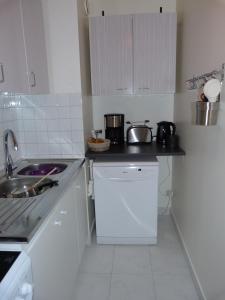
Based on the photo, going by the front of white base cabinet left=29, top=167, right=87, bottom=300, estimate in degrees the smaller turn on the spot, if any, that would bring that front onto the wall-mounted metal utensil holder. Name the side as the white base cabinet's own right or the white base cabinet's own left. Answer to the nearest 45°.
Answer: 0° — it already faces it

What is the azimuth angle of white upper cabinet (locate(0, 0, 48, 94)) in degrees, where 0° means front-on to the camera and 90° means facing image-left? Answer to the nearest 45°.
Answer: approximately 315°

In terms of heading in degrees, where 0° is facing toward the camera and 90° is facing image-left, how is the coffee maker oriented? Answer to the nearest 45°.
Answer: approximately 0°

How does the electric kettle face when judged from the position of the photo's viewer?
facing to the left of the viewer

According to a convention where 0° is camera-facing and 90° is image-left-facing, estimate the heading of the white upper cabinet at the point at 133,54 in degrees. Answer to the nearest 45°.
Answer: approximately 0°

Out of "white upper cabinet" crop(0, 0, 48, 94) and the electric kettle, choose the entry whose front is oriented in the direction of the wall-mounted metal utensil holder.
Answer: the white upper cabinet

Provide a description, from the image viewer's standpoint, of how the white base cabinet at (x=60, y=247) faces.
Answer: facing to the right of the viewer

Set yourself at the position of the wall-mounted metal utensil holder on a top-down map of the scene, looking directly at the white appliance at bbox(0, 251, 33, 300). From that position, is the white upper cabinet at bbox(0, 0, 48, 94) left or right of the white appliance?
right

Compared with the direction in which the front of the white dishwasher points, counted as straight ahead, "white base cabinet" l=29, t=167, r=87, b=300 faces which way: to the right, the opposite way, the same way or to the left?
to the left
